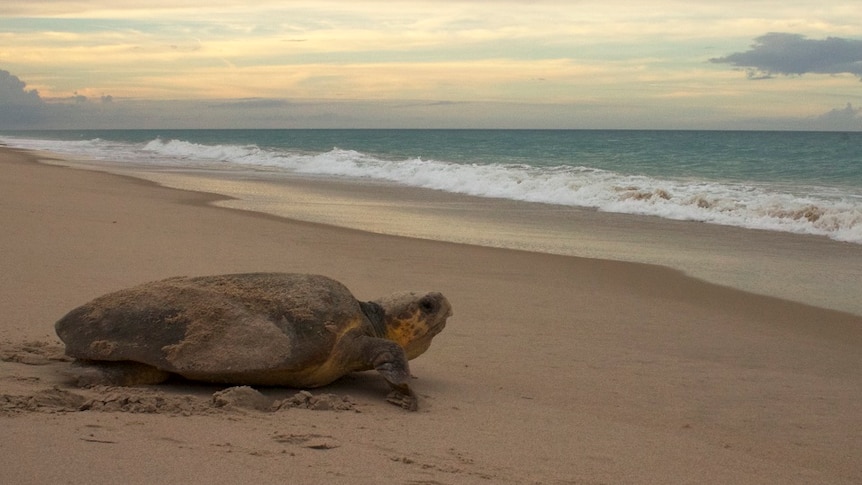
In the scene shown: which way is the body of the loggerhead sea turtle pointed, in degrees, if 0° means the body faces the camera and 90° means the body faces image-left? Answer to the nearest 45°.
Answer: approximately 270°
